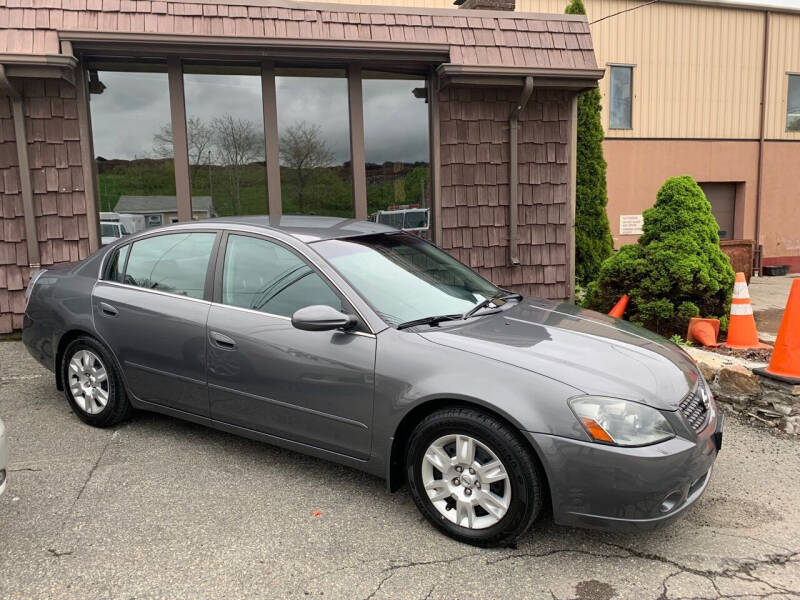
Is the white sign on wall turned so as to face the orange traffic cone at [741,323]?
yes

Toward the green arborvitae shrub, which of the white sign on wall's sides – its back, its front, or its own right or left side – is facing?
front

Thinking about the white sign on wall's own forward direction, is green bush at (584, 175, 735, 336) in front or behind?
in front

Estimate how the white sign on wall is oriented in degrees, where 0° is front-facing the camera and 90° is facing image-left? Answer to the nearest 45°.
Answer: approximately 0°

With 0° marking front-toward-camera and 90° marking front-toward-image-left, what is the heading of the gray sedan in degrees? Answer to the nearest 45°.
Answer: approximately 315°

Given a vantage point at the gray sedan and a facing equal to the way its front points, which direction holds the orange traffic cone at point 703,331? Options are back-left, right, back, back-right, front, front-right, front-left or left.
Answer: left

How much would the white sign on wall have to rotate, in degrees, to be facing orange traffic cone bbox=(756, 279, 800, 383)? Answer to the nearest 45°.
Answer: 0° — it already faces it

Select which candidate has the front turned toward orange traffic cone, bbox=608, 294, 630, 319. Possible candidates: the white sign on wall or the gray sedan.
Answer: the white sign on wall

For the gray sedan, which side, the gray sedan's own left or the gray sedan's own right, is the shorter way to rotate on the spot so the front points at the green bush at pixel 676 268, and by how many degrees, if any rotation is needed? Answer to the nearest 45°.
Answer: approximately 90° to the gray sedan's own left

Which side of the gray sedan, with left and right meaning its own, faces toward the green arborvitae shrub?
left

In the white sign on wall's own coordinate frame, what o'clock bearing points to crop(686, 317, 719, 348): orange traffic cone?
The orange traffic cone is roughly at 12 o'clock from the white sign on wall.

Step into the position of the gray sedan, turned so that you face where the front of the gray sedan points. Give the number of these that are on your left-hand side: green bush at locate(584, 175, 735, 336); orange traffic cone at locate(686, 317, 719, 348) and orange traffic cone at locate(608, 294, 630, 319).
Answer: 3

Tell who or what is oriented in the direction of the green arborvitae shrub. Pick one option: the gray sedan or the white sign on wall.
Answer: the white sign on wall

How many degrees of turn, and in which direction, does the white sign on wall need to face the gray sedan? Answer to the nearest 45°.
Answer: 0° — it already faces it

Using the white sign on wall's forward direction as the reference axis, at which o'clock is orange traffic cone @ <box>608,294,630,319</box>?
The orange traffic cone is roughly at 12 o'clock from the white sign on wall.

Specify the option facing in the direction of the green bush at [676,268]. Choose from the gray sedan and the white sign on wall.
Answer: the white sign on wall
